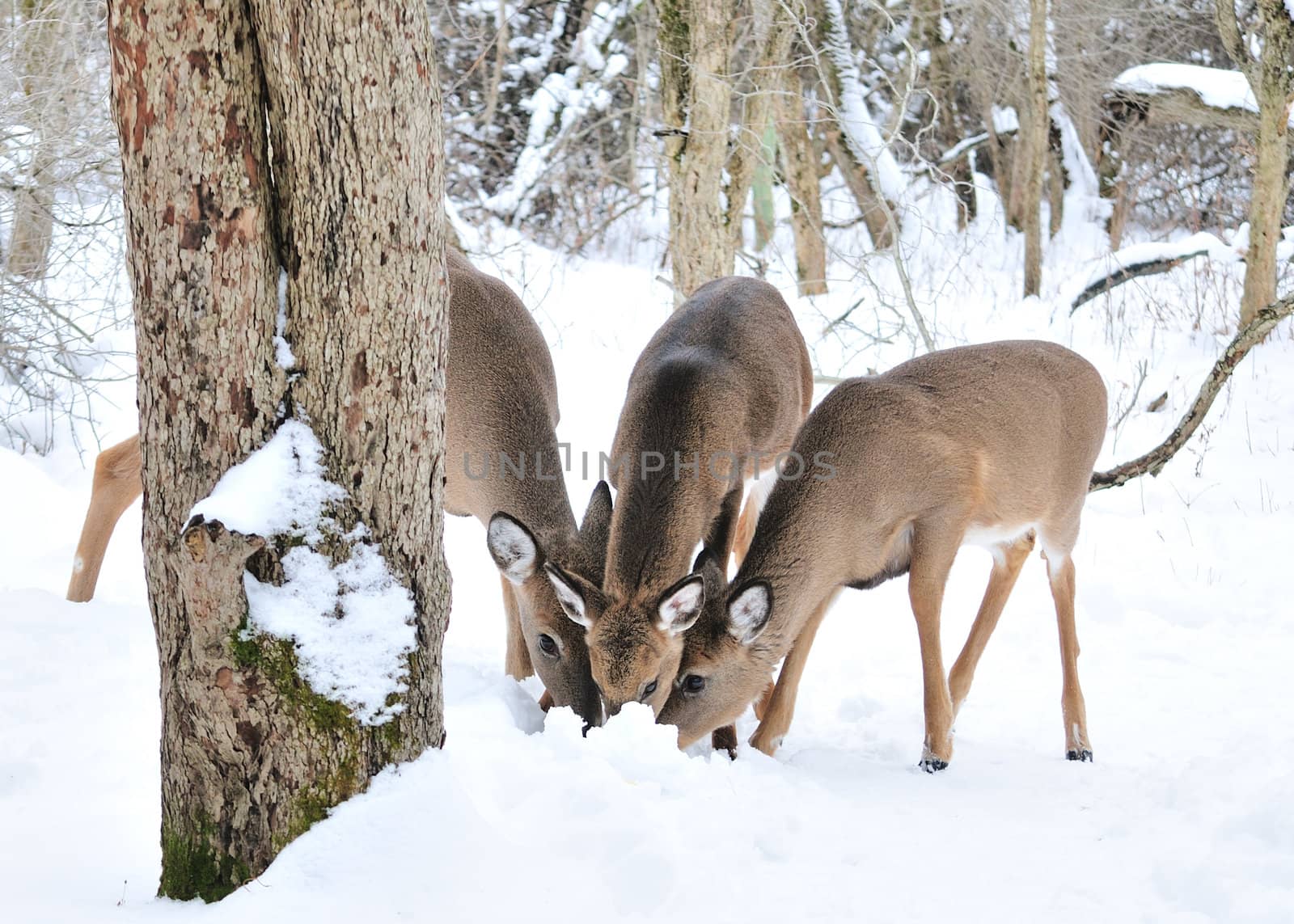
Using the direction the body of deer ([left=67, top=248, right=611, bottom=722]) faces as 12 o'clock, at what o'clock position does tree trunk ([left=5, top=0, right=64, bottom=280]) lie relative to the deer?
The tree trunk is roughly at 8 o'clock from the deer.

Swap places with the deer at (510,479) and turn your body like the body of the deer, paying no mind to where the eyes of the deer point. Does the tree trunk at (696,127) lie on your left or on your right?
on your left

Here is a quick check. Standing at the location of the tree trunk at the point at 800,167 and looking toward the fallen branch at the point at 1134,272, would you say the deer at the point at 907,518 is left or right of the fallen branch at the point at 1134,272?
right

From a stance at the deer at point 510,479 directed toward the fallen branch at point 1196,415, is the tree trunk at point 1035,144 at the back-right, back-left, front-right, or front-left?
front-left

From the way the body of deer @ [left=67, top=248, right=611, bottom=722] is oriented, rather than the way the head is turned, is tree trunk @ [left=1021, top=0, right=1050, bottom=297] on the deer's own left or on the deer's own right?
on the deer's own left

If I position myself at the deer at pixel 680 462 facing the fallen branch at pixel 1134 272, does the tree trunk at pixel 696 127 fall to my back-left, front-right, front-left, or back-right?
front-left

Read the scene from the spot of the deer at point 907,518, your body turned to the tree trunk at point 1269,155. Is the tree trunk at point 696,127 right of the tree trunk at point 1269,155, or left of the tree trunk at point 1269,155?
left

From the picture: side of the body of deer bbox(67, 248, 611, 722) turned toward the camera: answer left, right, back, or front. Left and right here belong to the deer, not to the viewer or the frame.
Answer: right

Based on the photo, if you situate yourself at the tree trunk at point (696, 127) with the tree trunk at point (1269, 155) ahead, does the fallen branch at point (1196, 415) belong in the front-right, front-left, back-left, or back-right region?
front-right

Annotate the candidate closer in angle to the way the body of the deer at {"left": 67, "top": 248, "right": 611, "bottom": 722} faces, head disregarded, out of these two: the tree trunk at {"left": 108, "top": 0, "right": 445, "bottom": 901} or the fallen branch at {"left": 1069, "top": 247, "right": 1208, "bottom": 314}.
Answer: the fallen branch
